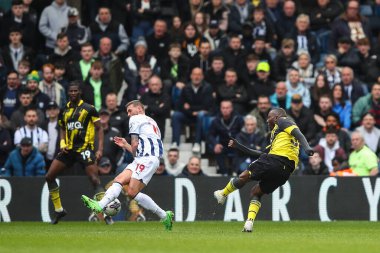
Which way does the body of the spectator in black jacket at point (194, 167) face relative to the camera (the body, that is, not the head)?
toward the camera

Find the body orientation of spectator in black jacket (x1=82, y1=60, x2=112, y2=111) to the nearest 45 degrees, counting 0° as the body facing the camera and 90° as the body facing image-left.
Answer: approximately 0°

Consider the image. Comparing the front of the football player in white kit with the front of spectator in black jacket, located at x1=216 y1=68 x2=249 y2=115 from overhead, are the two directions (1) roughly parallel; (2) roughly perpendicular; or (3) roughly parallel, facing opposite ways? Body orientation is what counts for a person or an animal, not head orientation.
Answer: roughly perpendicular

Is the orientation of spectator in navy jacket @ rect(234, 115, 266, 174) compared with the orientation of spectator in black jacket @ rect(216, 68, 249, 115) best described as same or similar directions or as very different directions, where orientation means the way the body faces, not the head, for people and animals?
same or similar directions

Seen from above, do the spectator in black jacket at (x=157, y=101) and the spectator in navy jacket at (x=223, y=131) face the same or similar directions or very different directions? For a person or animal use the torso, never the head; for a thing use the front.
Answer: same or similar directions

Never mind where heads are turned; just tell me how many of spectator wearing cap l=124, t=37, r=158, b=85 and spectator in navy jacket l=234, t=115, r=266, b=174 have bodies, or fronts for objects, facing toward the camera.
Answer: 2

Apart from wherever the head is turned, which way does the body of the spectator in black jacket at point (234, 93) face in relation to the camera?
toward the camera

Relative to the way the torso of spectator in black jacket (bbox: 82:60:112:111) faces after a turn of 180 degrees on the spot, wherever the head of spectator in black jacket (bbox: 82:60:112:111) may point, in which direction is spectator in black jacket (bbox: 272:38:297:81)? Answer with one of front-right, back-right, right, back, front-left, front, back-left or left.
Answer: right

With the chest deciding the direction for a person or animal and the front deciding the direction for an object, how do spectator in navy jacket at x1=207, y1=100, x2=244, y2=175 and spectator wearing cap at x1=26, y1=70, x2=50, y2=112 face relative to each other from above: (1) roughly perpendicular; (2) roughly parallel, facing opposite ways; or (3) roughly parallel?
roughly parallel

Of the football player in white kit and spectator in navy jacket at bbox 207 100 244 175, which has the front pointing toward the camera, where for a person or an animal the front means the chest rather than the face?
the spectator in navy jacket

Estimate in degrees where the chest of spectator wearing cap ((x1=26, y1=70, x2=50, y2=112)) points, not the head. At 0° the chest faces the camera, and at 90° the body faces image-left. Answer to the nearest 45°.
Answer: approximately 0°

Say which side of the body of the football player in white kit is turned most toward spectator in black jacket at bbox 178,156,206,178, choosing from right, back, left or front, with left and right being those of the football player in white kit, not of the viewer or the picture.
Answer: right

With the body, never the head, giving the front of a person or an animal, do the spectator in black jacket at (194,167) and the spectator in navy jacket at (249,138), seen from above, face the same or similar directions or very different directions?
same or similar directions

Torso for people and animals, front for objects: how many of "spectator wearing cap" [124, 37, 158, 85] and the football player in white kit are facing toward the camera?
1
